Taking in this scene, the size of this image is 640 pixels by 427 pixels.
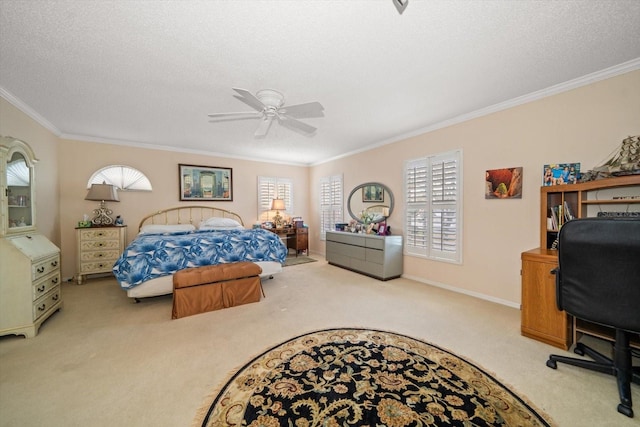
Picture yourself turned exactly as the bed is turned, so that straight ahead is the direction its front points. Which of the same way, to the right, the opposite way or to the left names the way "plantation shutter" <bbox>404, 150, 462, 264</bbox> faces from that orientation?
to the right

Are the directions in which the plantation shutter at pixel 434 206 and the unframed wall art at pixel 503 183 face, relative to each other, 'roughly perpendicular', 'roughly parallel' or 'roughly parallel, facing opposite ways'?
roughly parallel

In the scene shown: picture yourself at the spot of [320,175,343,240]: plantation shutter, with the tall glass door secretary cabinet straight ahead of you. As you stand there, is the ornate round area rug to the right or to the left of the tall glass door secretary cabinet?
left

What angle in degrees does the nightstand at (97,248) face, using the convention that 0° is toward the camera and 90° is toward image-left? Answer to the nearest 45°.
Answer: approximately 0°

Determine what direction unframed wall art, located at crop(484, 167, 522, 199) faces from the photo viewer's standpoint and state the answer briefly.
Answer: facing the viewer and to the left of the viewer

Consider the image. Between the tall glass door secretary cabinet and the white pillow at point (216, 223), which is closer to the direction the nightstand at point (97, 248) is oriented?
the tall glass door secretary cabinet

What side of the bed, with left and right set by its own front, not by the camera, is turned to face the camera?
front

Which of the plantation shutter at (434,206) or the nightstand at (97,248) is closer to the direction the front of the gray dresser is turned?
the nightstand

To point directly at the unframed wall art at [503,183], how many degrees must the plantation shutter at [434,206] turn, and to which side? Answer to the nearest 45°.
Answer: approximately 90° to its left

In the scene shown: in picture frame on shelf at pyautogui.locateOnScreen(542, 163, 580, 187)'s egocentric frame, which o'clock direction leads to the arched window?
The arched window is roughly at 2 o'clock from the picture frame on shelf.

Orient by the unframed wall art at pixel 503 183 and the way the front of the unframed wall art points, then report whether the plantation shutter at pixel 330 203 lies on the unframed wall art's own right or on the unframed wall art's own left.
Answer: on the unframed wall art's own right
